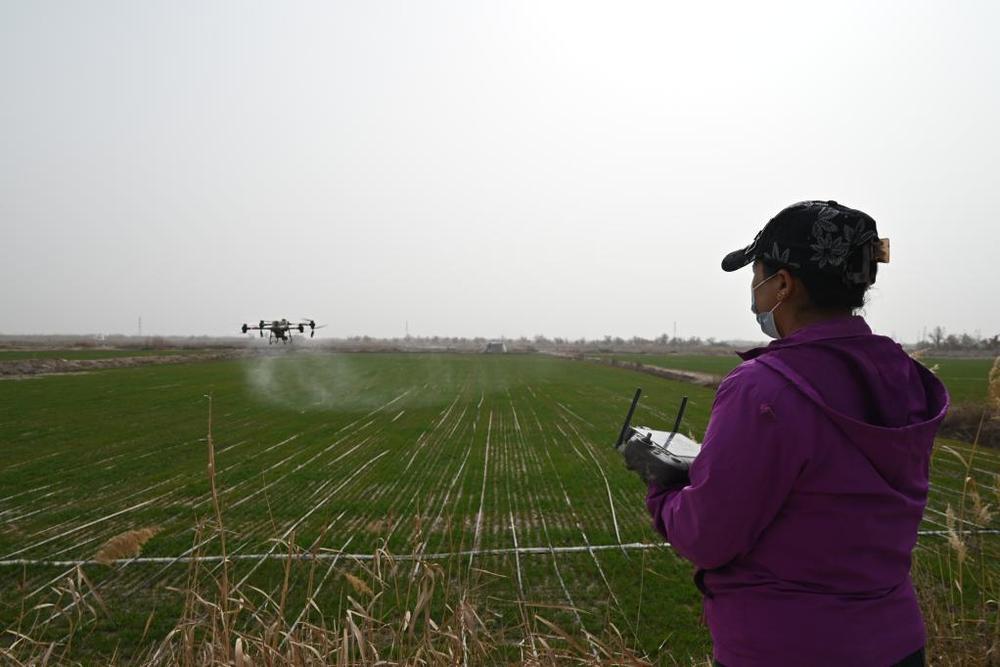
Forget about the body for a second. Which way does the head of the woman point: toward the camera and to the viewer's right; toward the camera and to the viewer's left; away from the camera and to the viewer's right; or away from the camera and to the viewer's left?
away from the camera and to the viewer's left

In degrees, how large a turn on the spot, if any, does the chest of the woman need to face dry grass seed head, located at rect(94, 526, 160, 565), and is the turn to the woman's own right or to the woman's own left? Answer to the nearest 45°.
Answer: approximately 45° to the woman's own left

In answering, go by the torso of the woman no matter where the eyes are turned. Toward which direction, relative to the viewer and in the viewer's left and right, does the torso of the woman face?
facing away from the viewer and to the left of the viewer
